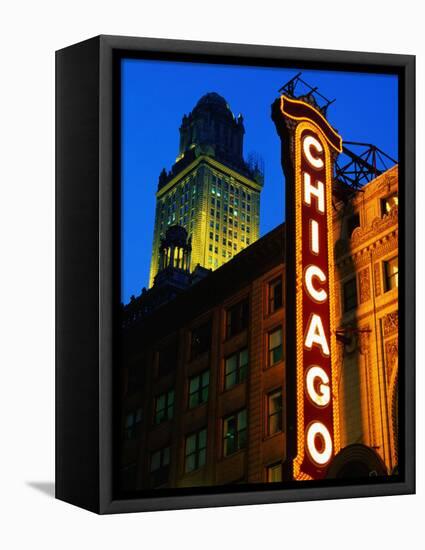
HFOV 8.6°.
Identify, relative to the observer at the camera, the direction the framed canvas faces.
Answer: facing the viewer and to the right of the viewer
